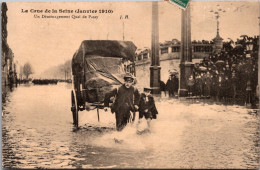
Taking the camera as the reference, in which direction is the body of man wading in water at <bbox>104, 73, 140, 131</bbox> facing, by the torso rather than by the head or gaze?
toward the camera

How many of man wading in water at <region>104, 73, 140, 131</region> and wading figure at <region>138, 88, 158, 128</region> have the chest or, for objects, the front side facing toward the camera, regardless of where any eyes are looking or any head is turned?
2

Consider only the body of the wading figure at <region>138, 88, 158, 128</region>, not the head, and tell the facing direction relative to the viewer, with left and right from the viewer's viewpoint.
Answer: facing the viewer

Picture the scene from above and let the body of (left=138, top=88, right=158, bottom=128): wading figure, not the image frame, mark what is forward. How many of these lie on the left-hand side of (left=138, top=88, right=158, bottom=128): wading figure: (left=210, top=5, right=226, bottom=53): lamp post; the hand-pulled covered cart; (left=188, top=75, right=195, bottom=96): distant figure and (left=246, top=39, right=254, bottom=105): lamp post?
3

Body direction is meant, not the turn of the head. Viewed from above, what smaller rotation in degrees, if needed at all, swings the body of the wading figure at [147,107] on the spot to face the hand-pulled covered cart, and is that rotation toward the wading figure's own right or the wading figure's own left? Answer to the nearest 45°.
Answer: approximately 90° to the wading figure's own right

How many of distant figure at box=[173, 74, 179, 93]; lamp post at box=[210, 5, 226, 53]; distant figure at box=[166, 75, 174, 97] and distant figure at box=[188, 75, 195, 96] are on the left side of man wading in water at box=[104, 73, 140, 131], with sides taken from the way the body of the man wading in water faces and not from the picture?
4

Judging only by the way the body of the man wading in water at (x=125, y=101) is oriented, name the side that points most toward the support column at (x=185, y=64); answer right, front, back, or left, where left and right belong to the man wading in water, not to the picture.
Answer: back

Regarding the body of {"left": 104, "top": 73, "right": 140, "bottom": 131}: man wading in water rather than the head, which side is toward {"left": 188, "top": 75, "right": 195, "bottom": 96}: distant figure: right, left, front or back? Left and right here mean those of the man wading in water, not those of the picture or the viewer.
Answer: back
